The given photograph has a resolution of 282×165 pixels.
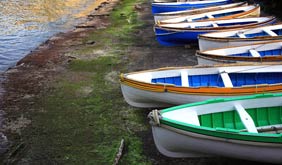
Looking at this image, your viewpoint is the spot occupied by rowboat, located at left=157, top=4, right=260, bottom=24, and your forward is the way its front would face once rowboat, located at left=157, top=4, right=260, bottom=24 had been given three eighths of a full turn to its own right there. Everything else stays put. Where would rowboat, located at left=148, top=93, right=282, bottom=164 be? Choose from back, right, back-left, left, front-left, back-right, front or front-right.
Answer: back-right

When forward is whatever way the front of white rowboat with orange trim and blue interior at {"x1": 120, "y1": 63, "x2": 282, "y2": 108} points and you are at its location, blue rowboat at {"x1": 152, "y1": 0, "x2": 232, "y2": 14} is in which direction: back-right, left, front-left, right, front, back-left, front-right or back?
right

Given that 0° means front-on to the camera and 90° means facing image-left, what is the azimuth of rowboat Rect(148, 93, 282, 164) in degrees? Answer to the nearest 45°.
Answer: approximately 90°

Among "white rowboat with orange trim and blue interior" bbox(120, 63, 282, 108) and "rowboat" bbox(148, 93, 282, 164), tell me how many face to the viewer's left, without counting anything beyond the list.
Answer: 2

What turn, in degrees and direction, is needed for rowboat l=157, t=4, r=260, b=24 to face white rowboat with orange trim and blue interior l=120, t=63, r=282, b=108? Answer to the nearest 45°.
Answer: approximately 90° to its left

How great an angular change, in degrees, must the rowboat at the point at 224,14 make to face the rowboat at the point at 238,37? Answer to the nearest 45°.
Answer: approximately 90° to its left

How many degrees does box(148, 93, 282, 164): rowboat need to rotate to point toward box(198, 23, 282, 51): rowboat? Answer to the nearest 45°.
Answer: approximately 90° to its right

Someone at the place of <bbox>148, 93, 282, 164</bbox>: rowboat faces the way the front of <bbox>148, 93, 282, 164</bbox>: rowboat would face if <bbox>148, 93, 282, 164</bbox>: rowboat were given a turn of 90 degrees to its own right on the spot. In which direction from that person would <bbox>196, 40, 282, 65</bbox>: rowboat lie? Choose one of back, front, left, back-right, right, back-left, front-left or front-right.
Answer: front

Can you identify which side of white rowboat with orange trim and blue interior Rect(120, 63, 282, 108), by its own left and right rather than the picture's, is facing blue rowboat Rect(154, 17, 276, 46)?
right

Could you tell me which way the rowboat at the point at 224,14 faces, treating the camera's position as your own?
facing to the left of the viewer

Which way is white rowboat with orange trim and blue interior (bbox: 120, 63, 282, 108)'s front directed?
to the viewer's left

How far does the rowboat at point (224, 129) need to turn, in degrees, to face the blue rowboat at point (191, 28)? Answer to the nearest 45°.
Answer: approximately 90° to its right
